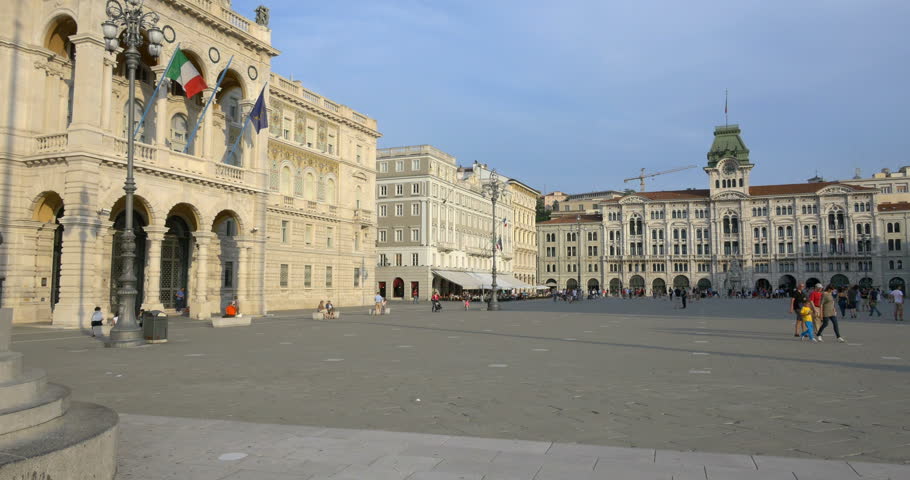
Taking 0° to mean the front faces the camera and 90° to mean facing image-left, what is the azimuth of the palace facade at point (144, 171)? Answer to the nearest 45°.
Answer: approximately 315°

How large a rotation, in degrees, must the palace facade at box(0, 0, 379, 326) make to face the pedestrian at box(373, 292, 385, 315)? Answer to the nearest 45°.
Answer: approximately 45° to its left

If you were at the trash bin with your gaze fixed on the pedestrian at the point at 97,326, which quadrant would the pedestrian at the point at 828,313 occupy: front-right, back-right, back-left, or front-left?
back-right

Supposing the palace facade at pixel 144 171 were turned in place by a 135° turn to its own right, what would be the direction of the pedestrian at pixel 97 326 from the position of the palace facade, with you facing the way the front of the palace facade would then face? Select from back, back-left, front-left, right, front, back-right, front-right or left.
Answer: left

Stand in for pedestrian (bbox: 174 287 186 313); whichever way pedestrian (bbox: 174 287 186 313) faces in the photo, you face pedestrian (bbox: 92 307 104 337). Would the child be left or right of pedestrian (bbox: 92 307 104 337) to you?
left

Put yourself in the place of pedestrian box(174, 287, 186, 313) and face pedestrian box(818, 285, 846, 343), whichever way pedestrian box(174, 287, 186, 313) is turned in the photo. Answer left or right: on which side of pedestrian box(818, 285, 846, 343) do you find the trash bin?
right

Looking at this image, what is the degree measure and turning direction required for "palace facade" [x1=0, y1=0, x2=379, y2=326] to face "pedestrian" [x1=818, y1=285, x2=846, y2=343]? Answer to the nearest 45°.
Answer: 0° — it already faces them

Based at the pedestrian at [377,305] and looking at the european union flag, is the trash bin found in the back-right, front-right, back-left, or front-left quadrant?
front-left

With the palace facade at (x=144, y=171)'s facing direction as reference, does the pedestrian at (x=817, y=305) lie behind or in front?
in front

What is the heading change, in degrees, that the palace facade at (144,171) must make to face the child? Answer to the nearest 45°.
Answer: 0° — it already faces them

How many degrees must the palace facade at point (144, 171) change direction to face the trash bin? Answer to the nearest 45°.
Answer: approximately 45° to its right
